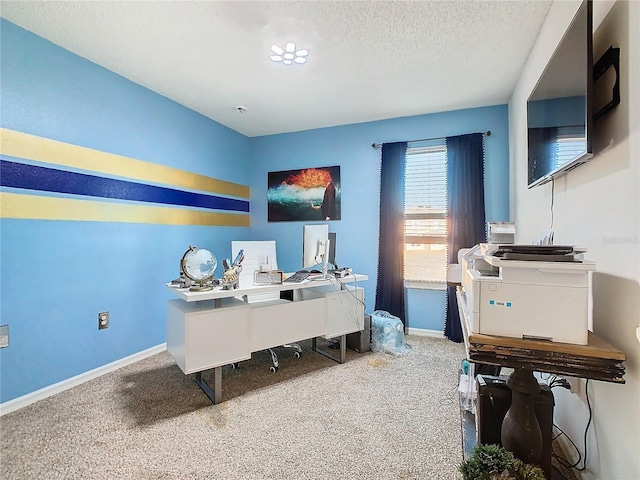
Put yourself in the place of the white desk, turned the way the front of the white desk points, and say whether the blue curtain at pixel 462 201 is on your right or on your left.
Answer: on your right

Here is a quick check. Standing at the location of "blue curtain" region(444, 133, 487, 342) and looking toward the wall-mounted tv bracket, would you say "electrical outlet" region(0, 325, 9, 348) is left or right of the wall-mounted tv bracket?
right

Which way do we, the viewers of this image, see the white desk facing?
facing away from the viewer and to the left of the viewer

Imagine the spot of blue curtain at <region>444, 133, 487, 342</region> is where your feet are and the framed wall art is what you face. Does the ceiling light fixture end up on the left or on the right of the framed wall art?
left

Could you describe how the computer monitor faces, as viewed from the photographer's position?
facing away from the viewer and to the left of the viewer

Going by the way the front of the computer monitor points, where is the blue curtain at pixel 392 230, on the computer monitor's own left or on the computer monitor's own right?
on the computer monitor's own right

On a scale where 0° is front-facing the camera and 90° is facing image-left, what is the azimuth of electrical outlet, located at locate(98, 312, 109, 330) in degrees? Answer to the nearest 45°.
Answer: approximately 315°

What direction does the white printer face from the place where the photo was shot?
facing to the left of the viewer
